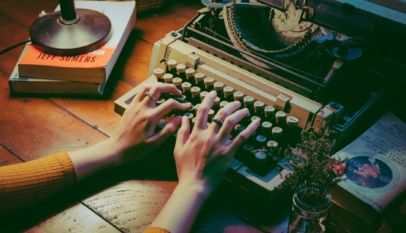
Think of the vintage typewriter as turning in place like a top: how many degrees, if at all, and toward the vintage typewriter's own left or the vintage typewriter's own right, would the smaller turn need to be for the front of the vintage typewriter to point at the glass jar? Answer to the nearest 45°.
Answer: approximately 45° to the vintage typewriter's own left

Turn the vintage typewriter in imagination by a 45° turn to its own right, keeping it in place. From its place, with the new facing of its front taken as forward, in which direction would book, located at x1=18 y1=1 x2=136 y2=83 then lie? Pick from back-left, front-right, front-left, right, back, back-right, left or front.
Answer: front

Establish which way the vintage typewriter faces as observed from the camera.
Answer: facing the viewer and to the left of the viewer
